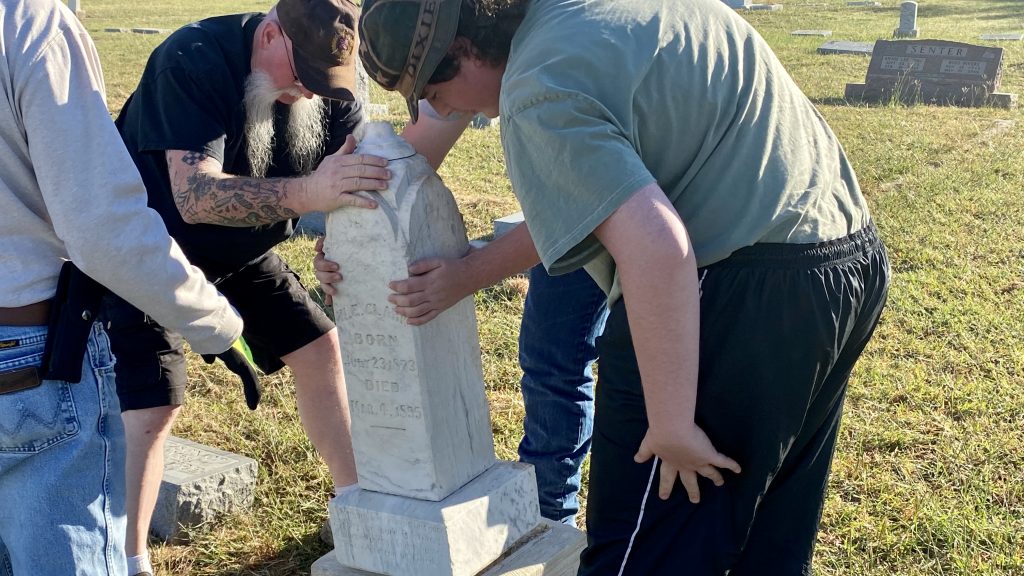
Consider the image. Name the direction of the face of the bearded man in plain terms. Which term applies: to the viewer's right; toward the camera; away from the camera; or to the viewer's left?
to the viewer's right

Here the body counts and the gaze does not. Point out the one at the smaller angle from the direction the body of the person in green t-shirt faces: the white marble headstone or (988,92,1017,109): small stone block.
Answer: the white marble headstone

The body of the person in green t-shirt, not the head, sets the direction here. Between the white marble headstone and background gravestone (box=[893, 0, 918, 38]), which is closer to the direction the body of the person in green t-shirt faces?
the white marble headstone

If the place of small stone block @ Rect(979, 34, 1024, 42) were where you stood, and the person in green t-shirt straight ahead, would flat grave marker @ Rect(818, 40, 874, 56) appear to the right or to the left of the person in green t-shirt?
right

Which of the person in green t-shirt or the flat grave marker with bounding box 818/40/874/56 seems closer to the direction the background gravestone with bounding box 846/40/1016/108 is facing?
the person in green t-shirt

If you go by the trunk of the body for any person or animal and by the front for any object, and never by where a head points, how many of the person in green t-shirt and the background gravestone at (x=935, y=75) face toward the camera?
1

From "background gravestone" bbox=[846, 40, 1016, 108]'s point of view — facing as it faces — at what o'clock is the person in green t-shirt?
The person in green t-shirt is roughly at 12 o'clock from the background gravestone.

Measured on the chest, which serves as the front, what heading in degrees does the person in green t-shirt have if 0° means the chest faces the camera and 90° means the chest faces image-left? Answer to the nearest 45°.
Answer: approximately 135°

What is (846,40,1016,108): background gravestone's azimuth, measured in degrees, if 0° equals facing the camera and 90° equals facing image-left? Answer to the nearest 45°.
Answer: approximately 0°

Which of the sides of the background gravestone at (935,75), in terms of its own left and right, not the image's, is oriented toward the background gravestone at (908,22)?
back

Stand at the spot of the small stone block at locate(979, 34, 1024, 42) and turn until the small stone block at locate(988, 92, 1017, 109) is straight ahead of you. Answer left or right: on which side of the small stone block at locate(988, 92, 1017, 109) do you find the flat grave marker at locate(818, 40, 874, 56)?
right

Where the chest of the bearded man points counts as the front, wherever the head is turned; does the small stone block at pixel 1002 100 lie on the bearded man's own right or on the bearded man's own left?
on the bearded man's own left

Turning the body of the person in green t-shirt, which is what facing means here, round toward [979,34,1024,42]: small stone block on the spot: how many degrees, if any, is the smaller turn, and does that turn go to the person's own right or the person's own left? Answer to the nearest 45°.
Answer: approximately 45° to the person's own right

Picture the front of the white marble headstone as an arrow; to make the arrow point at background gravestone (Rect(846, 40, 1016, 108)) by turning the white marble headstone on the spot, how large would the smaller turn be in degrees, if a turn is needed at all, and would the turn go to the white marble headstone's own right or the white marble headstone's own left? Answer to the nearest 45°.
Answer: approximately 180°
